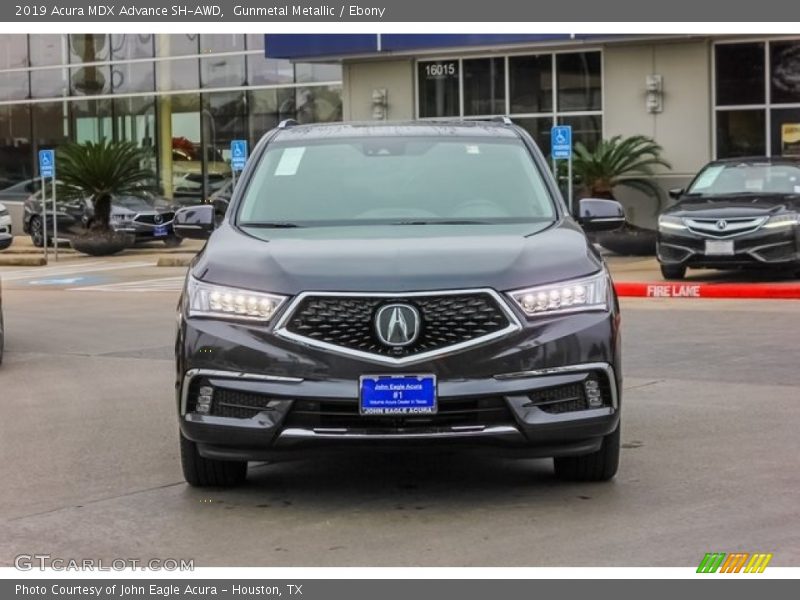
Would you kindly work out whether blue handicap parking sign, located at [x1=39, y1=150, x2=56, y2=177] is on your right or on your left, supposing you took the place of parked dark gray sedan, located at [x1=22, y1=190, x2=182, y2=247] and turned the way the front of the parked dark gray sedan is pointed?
on your right

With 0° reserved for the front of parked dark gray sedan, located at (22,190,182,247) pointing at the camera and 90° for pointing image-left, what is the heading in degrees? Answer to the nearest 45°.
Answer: approximately 315°

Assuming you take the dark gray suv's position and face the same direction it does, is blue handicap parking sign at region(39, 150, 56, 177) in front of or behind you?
behind

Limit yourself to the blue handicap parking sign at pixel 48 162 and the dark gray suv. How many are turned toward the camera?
2

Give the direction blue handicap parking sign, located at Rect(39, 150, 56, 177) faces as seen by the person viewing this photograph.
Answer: facing the viewer

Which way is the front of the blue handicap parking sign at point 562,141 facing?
toward the camera

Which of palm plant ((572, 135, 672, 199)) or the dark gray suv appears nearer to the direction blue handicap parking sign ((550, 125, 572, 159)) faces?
the dark gray suv

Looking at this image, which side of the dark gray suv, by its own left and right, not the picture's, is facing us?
front

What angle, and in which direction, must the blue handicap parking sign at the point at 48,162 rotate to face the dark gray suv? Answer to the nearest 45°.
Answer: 0° — it already faces it
